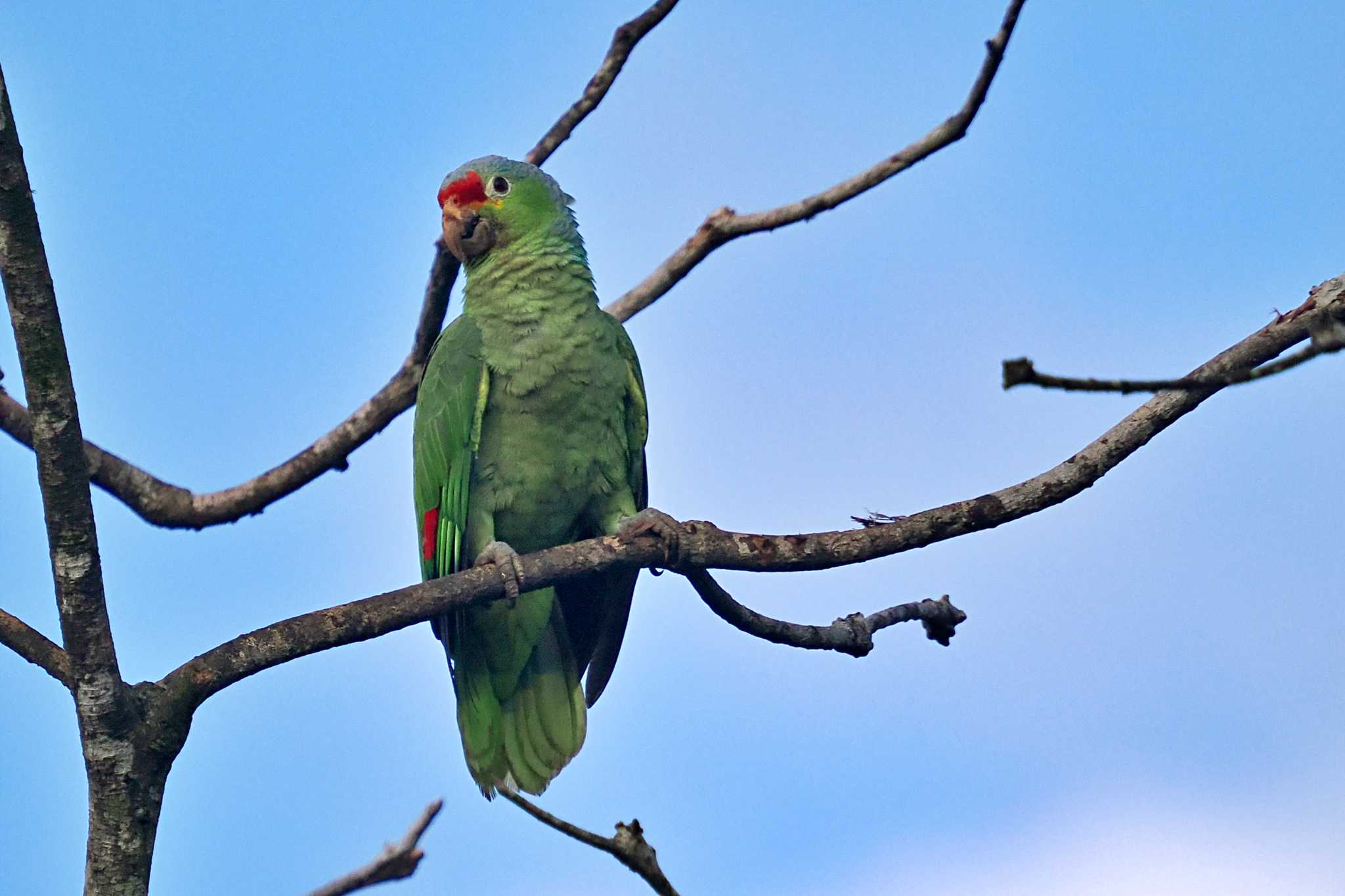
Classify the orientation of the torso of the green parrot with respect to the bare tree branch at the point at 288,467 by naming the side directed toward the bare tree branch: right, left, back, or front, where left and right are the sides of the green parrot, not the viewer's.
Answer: right

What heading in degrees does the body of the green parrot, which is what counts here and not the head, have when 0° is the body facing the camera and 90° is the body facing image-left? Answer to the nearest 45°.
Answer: approximately 0°

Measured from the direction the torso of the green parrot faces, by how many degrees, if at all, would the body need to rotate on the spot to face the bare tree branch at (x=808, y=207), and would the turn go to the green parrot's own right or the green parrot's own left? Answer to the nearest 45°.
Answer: approximately 90° to the green parrot's own left

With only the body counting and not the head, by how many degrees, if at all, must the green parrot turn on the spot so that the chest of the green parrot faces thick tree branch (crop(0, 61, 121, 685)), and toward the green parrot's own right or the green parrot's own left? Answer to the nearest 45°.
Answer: approximately 45° to the green parrot's own right
